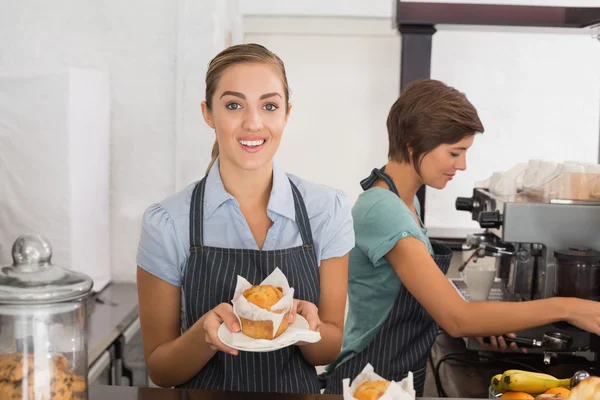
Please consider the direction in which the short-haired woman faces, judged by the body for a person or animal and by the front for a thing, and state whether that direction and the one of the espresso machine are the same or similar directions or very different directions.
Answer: very different directions

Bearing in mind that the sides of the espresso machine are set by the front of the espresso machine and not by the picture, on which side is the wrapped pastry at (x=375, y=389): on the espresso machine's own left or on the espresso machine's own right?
on the espresso machine's own left

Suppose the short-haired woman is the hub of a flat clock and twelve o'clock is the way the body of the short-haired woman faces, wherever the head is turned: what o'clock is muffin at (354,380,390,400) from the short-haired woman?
The muffin is roughly at 3 o'clock from the short-haired woman.

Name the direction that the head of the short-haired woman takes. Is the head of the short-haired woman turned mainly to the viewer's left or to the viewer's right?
to the viewer's right

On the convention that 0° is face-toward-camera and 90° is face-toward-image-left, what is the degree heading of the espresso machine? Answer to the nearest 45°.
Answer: approximately 90°

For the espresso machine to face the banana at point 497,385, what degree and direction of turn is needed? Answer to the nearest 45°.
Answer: approximately 90° to its left

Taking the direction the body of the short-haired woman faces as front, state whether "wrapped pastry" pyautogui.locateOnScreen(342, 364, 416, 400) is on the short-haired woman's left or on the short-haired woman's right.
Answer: on the short-haired woman's right

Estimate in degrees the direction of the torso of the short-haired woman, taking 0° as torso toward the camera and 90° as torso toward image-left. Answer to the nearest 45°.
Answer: approximately 270°

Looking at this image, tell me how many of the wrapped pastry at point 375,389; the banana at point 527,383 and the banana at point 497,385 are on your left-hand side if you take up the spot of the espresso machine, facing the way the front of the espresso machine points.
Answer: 3

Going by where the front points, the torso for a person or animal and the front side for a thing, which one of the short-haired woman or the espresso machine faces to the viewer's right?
the short-haired woman

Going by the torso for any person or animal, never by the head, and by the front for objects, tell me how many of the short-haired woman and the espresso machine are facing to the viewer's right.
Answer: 1
